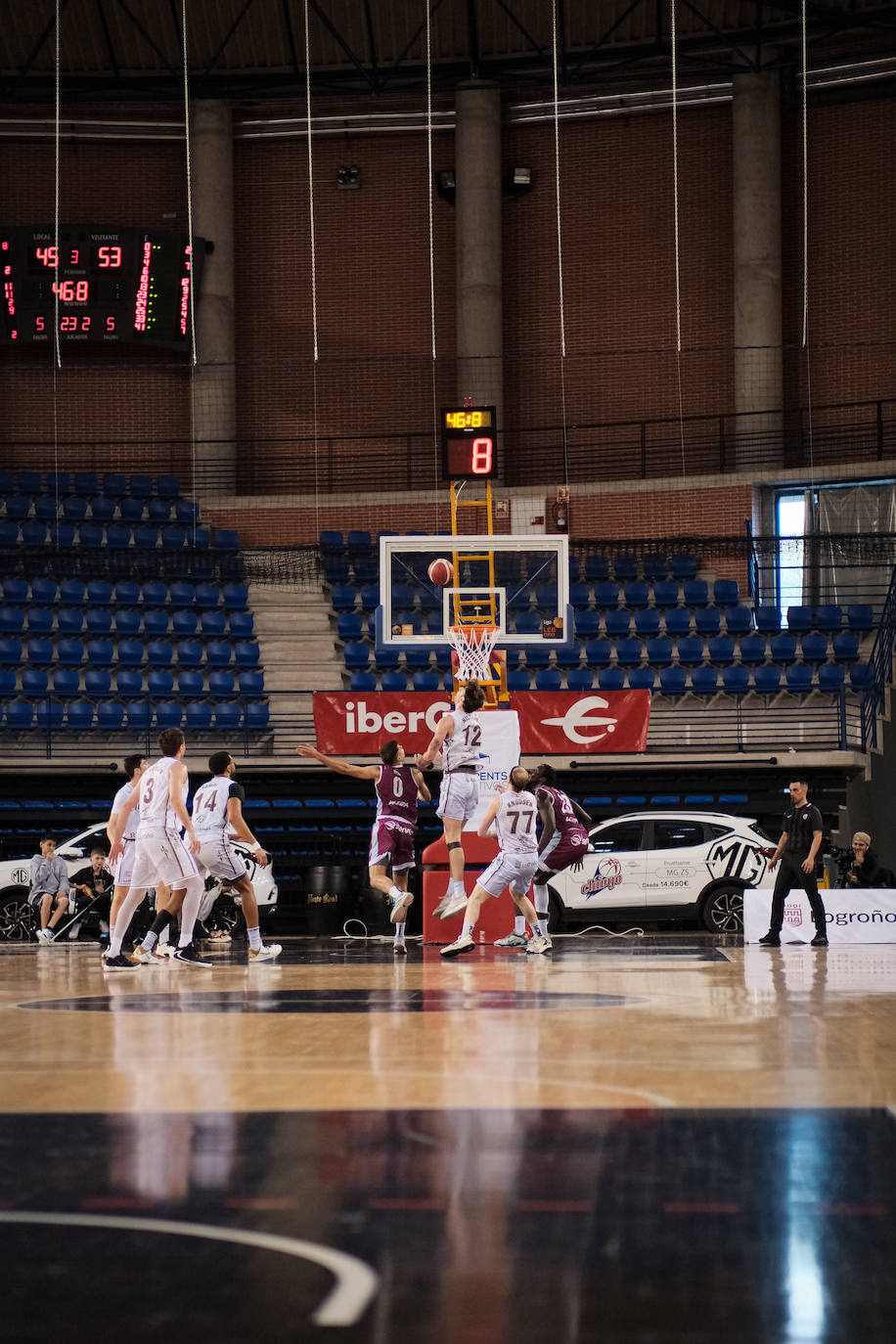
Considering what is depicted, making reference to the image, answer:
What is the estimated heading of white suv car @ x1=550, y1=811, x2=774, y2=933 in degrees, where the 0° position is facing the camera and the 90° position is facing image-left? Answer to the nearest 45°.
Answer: approximately 90°

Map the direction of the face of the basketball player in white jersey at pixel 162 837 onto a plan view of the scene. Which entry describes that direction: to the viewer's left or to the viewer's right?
to the viewer's right

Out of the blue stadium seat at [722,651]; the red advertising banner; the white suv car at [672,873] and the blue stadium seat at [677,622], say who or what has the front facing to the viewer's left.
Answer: the white suv car

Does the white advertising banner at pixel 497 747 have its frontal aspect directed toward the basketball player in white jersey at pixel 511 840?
yes

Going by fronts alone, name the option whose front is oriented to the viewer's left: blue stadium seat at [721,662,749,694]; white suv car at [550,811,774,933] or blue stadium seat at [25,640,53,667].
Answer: the white suv car

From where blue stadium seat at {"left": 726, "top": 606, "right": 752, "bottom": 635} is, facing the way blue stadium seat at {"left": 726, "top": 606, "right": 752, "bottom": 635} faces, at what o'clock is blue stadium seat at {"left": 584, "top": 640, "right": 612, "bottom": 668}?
blue stadium seat at {"left": 584, "top": 640, "right": 612, "bottom": 668} is roughly at 2 o'clock from blue stadium seat at {"left": 726, "top": 606, "right": 752, "bottom": 635}.

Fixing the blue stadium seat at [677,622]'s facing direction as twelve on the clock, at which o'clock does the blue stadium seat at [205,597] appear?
the blue stadium seat at [205,597] is roughly at 3 o'clock from the blue stadium seat at [677,622].

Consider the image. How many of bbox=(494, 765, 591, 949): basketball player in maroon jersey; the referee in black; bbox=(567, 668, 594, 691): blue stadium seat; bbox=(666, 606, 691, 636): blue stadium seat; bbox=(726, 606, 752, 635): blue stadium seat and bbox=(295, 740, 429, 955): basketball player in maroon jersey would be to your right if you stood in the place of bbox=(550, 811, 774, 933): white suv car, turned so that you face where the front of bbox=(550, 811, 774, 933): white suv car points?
3

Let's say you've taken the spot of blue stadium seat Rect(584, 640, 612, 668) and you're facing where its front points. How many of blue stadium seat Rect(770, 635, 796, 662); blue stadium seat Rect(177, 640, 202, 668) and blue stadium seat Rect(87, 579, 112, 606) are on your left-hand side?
1

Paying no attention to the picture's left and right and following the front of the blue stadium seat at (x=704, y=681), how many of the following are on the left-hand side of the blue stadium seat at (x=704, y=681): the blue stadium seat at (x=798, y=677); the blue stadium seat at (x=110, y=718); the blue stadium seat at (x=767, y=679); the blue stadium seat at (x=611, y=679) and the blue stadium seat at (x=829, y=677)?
3
